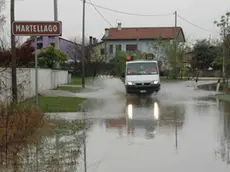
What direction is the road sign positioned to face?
toward the camera

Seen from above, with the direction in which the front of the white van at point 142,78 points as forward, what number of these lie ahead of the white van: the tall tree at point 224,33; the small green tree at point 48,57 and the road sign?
1

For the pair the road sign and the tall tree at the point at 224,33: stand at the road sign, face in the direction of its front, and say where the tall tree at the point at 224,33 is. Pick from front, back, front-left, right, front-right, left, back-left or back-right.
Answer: back-left

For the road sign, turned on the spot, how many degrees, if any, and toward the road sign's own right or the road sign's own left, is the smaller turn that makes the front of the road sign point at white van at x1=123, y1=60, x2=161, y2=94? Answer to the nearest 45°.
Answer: approximately 135° to the road sign's own left

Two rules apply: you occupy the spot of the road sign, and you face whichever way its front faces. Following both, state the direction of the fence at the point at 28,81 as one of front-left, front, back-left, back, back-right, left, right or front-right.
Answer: back

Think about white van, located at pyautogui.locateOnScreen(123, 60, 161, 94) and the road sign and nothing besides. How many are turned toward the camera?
2

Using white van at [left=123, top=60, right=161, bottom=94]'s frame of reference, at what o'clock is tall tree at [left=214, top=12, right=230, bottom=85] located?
The tall tree is roughly at 7 o'clock from the white van.

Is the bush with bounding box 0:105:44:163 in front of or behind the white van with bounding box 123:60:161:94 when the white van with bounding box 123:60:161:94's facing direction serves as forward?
in front

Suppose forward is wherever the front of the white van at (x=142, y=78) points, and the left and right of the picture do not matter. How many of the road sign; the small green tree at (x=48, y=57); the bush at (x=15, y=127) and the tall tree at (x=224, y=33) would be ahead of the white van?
2

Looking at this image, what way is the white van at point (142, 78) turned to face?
toward the camera

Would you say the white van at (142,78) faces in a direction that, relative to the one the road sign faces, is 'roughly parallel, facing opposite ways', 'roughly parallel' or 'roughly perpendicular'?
roughly parallel
